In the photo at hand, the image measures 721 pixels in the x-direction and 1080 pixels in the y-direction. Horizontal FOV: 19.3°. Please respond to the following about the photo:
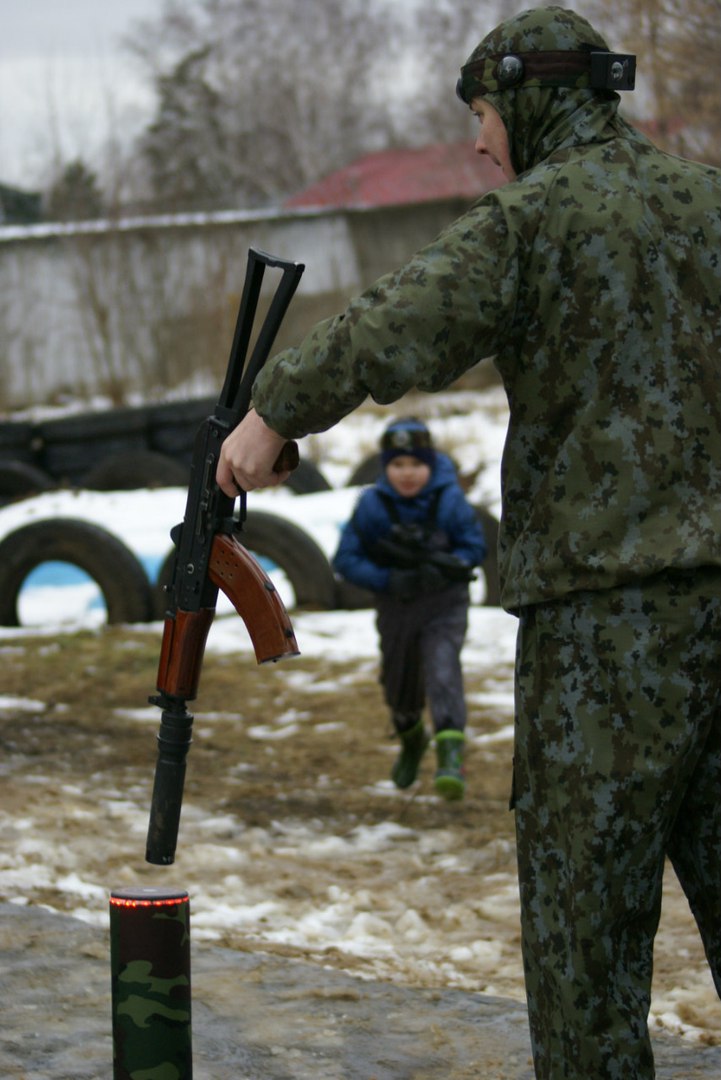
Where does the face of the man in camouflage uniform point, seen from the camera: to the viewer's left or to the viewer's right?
to the viewer's left

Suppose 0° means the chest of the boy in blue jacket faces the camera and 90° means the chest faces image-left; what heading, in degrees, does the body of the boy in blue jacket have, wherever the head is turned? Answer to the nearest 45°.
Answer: approximately 0°

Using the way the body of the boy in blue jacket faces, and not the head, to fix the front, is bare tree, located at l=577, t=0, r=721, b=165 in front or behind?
behind

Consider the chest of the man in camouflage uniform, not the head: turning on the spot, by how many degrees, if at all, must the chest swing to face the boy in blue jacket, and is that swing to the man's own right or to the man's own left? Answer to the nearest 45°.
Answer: approximately 45° to the man's own right

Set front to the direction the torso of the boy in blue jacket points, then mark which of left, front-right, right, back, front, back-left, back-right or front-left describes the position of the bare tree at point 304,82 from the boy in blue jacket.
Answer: back

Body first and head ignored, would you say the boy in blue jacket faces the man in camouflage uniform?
yes

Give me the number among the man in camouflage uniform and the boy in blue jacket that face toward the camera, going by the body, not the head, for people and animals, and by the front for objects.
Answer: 1

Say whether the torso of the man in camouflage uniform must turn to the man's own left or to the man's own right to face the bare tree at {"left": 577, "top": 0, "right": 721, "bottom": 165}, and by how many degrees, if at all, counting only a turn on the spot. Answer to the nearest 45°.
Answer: approximately 45° to the man's own right

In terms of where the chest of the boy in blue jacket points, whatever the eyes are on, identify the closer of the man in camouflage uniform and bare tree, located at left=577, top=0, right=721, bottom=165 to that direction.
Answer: the man in camouflage uniform
